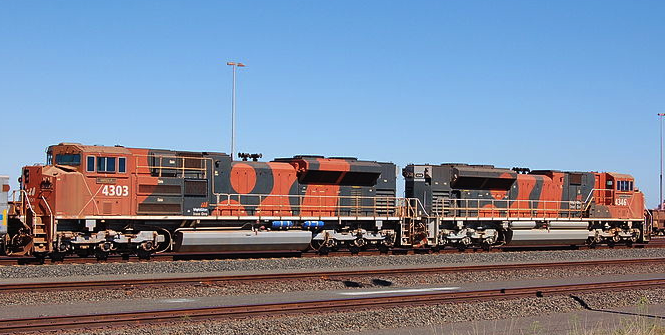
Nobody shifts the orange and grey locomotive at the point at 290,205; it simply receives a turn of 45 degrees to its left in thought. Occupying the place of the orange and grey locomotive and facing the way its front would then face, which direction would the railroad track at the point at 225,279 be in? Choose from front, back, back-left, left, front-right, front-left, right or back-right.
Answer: front

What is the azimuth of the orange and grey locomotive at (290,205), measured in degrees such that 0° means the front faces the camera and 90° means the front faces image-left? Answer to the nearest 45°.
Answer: approximately 45°
